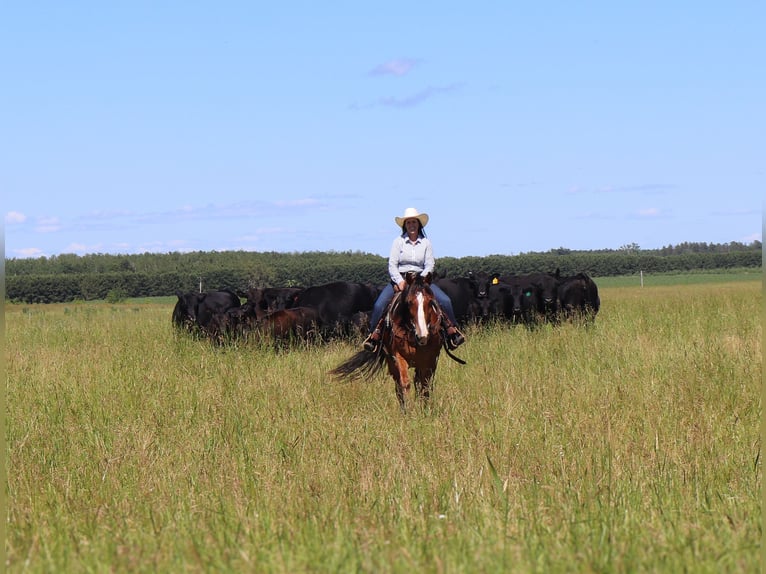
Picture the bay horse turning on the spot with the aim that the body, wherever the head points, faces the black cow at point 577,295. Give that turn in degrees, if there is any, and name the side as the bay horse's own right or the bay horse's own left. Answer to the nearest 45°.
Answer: approximately 180°

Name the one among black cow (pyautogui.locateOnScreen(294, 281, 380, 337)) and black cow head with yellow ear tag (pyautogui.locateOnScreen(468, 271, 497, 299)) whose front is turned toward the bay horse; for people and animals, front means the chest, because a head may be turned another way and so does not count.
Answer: the black cow head with yellow ear tag

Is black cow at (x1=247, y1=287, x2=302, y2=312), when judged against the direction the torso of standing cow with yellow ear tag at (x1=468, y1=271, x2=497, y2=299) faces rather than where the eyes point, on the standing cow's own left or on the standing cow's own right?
on the standing cow's own right

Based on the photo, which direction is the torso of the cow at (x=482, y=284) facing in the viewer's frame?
toward the camera

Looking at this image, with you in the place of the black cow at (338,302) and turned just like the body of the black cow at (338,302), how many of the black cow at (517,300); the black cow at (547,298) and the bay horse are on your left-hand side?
1

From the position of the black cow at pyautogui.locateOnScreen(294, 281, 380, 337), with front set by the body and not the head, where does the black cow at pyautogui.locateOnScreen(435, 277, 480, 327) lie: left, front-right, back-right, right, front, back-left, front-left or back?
back-right

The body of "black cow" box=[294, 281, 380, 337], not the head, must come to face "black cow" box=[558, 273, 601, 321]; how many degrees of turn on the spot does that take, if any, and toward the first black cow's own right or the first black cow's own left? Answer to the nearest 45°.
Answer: approximately 135° to the first black cow's own right

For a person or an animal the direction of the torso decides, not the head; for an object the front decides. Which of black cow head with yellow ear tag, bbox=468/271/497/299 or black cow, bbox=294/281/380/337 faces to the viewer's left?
the black cow
